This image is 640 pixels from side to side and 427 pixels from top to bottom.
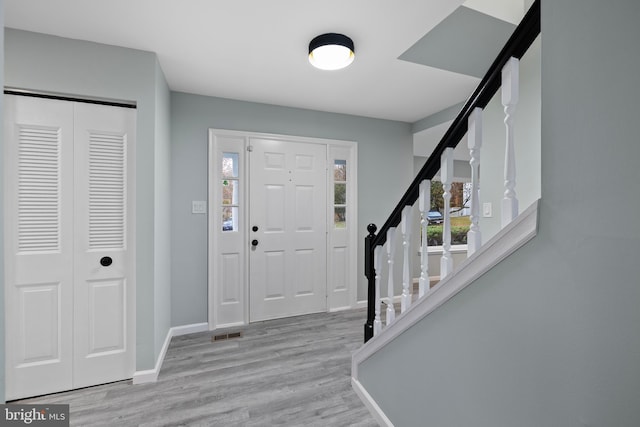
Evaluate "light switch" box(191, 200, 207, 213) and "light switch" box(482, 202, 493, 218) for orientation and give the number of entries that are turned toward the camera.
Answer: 2

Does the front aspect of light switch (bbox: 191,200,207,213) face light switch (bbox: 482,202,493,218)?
no

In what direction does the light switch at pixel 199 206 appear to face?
toward the camera

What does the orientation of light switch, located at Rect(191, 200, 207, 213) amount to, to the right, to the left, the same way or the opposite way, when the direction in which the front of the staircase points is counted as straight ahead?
the opposite way

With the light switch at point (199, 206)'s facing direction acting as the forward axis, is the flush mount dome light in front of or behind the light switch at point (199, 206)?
in front

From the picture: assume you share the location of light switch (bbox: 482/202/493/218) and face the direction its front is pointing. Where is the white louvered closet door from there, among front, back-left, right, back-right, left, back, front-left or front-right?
front-right

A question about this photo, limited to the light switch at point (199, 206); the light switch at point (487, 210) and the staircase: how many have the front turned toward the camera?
2

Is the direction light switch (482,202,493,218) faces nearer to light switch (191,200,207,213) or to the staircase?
the staircase

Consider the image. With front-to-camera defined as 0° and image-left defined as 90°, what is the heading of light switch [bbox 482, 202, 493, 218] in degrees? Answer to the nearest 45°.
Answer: approximately 0°

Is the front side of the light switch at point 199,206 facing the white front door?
no

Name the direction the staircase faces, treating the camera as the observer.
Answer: facing away from the viewer and to the left of the viewer

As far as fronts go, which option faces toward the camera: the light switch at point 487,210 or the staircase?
the light switch

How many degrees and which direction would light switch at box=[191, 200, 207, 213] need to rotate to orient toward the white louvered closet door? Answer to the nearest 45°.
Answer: approximately 45° to its right

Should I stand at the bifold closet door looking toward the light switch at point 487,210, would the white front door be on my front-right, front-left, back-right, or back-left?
front-left

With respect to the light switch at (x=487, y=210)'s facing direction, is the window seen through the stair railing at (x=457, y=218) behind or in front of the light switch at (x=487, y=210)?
behind

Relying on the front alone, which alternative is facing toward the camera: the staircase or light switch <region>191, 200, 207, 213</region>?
the light switch

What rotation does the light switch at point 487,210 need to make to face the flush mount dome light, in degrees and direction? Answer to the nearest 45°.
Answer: approximately 45° to its right
